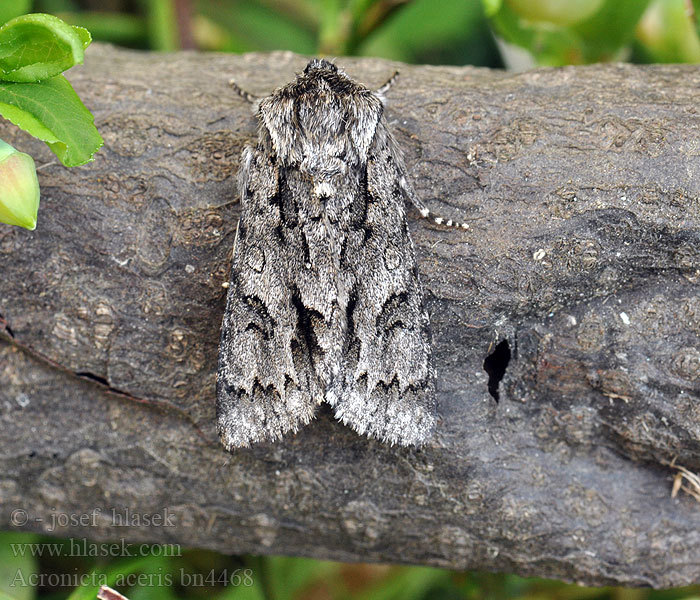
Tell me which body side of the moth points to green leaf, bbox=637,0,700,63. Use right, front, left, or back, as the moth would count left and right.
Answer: right

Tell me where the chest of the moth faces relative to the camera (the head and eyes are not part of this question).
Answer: away from the camera

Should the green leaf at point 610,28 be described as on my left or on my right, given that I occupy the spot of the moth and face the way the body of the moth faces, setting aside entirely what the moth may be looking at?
on my right

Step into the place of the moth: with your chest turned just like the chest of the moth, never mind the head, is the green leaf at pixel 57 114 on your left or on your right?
on your left

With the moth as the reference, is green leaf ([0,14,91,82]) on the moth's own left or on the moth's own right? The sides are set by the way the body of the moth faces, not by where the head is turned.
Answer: on the moth's own left

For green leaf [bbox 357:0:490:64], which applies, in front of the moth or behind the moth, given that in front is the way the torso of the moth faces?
in front
